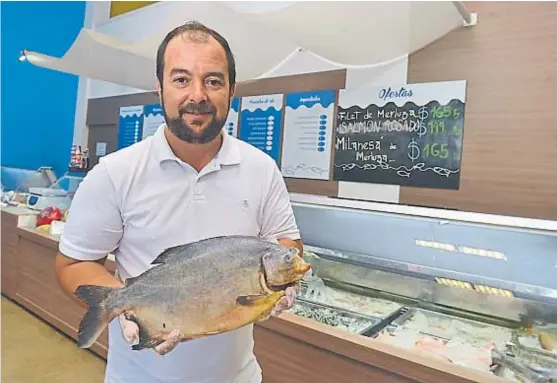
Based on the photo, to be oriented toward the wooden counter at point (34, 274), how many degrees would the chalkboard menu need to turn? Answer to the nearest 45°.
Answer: approximately 45° to its right

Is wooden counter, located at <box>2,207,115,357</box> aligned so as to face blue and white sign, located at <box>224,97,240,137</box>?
no

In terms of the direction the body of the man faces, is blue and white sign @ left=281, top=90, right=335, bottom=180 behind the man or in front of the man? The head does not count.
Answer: behind

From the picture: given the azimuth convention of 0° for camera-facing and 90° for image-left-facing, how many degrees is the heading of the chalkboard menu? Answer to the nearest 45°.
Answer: approximately 45°

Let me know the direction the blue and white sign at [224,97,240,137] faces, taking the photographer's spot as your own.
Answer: facing the viewer and to the left of the viewer

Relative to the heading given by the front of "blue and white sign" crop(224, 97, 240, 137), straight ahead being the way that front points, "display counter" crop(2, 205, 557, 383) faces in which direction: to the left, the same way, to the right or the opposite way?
the same way

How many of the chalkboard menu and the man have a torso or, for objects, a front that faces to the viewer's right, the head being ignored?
0

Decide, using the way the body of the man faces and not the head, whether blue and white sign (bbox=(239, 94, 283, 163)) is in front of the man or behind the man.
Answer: behind

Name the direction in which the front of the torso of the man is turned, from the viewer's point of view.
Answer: toward the camera

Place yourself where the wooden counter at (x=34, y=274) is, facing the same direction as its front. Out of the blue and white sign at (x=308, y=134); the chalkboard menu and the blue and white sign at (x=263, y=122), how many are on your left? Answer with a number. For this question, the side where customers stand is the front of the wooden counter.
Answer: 3

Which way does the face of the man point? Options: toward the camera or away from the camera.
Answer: toward the camera

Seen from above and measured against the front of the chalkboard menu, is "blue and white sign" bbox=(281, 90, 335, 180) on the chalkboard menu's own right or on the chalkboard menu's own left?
on the chalkboard menu's own right
